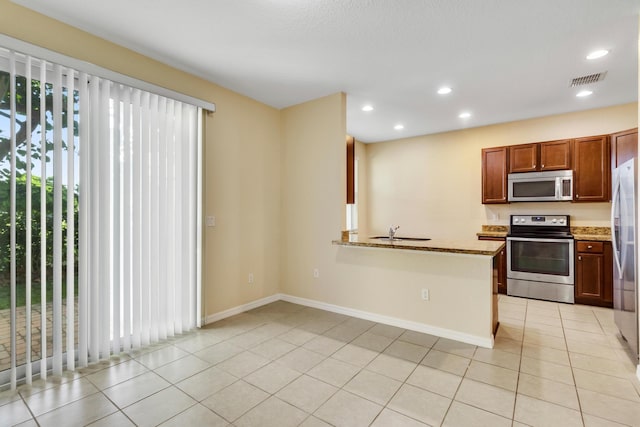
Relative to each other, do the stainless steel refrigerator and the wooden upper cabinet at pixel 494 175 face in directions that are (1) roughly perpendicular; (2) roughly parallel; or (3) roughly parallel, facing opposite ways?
roughly perpendicular

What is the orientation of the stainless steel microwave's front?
toward the camera

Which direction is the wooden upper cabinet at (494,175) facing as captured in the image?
toward the camera

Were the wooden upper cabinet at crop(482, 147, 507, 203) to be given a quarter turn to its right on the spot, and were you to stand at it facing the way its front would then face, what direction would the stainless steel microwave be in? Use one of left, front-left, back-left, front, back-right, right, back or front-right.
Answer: back

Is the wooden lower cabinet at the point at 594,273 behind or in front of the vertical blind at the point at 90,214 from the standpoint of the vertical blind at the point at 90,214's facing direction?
in front

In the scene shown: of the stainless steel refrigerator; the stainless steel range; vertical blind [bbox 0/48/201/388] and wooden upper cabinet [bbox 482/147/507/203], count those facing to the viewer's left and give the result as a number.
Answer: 1

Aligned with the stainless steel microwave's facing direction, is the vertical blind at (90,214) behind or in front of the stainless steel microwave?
in front

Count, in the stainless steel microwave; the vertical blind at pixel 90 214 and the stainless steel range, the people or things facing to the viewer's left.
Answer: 0

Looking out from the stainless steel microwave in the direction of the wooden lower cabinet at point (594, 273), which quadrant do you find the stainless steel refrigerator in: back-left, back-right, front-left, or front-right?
front-right

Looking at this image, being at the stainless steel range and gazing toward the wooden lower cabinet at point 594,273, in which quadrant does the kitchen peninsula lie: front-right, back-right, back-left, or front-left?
back-right

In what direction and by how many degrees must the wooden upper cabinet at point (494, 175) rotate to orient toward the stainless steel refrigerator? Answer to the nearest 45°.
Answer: approximately 45° to its left

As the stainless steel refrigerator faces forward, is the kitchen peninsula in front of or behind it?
in front

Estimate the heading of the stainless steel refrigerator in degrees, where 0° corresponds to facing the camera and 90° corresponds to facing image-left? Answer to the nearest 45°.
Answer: approximately 90°
